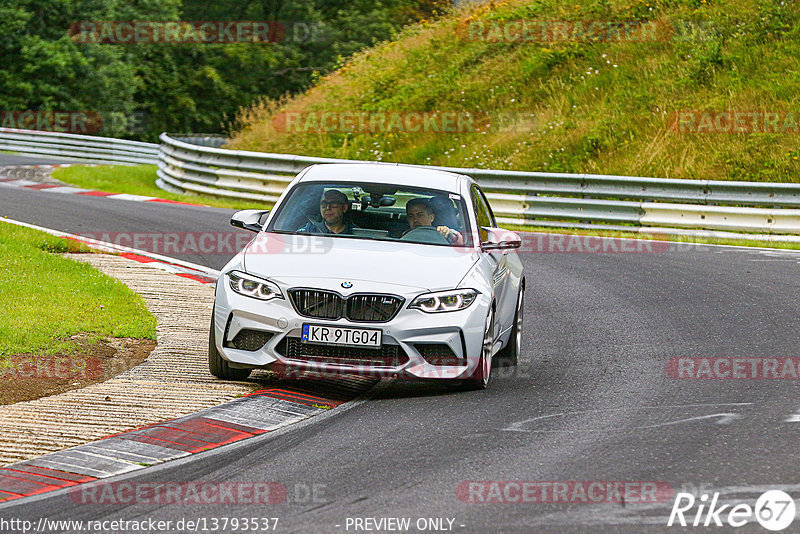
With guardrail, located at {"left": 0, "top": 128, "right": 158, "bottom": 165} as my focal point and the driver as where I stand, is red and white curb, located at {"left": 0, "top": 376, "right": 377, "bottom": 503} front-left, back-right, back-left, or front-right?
back-left

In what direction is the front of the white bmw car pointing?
toward the camera

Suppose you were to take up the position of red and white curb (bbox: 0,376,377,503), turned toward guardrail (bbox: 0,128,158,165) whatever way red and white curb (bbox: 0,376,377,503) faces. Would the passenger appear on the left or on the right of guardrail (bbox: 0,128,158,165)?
right

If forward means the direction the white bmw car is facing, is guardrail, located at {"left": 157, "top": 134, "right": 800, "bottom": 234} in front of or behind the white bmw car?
behind

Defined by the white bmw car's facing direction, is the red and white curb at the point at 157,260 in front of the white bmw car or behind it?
behind

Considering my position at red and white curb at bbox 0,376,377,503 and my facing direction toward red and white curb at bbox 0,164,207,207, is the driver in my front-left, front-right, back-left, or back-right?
front-right

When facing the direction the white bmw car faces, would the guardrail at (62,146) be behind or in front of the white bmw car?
behind

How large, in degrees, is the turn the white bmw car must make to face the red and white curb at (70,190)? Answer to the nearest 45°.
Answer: approximately 180°
